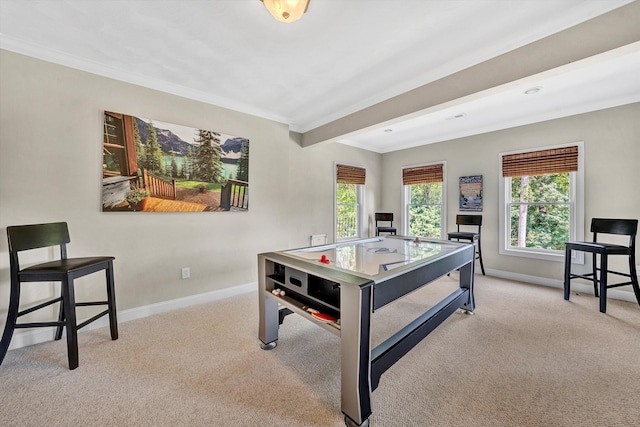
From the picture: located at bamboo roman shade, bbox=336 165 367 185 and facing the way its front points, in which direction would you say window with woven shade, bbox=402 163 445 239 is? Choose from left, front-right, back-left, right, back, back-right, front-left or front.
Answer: front-left

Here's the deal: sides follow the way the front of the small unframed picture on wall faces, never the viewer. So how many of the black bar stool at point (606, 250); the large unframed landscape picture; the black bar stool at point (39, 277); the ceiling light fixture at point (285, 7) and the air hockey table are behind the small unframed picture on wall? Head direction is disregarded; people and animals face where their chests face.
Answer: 0

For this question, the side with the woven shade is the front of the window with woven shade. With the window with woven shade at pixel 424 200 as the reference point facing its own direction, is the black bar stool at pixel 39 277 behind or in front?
in front

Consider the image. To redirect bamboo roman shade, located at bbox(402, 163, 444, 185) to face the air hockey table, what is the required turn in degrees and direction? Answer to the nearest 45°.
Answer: approximately 45° to its left

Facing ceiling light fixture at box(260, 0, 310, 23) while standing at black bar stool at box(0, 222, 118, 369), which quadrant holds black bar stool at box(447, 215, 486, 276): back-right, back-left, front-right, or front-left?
front-left

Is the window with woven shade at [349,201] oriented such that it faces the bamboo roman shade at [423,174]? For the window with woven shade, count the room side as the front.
no

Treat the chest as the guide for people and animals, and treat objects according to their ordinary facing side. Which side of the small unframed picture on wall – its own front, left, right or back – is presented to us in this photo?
front

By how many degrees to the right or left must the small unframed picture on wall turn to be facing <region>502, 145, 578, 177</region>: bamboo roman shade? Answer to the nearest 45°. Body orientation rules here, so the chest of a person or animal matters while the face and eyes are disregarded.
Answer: approximately 90° to its left

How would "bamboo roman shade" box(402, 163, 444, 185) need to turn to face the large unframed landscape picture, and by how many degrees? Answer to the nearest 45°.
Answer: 0° — it already faces it

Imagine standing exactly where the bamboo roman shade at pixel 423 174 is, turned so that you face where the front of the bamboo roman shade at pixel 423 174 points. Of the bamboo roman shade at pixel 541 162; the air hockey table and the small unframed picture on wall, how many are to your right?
0

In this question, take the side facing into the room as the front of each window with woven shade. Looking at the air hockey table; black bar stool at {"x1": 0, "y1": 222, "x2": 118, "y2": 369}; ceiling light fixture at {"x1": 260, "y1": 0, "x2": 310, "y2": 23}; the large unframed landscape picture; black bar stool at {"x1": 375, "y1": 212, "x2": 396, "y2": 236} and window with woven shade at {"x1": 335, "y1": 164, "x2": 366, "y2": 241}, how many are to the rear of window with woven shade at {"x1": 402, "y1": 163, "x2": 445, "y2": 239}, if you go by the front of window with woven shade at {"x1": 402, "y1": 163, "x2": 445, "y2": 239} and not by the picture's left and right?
0

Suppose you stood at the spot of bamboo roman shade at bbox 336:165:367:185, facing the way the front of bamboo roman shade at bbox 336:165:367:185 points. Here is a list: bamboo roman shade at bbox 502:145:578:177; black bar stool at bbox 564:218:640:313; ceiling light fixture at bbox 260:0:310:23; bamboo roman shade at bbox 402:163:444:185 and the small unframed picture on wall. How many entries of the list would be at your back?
0

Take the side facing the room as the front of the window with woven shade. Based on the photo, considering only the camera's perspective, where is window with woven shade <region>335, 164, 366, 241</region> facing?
facing the viewer and to the right of the viewer

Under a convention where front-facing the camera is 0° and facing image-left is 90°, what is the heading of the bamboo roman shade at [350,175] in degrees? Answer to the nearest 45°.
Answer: approximately 315°

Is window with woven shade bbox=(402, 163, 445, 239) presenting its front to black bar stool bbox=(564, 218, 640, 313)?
no
